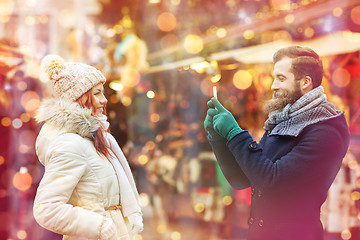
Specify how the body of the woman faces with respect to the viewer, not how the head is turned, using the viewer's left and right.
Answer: facing to the right of the viewer

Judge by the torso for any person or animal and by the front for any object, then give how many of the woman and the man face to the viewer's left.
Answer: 1

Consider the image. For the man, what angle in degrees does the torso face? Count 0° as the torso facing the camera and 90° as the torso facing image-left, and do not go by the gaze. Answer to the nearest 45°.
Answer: approximately 90°

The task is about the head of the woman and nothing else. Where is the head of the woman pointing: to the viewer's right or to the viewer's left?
to the viewer's right

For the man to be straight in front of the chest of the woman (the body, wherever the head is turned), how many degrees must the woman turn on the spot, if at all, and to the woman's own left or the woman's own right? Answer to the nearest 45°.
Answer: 0° — they already face them

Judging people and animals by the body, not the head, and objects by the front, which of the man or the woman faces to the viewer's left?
the man

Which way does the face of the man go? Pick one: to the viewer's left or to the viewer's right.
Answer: to the viewer's left

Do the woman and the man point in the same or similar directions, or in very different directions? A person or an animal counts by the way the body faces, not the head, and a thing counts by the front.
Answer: very different directions
